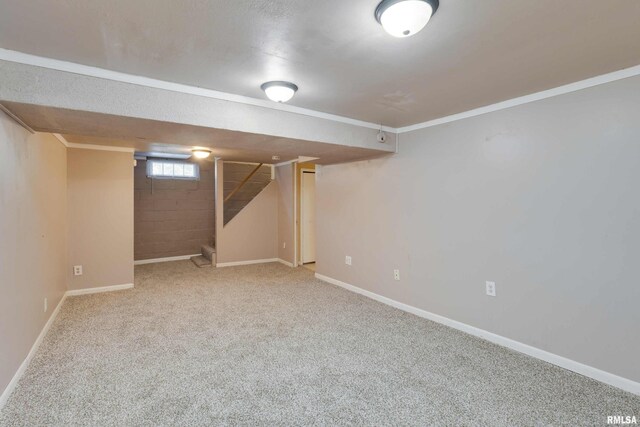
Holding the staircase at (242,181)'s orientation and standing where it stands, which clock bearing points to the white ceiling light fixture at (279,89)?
The white ceiling light fixture is roughly at 9 o'clock from the staircase.

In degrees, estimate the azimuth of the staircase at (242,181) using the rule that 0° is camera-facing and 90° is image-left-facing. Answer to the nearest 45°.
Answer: approximately 90°

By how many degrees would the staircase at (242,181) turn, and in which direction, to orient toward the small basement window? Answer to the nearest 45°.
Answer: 0° — it already faces it

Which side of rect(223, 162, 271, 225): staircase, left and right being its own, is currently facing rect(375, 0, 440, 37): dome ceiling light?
left
